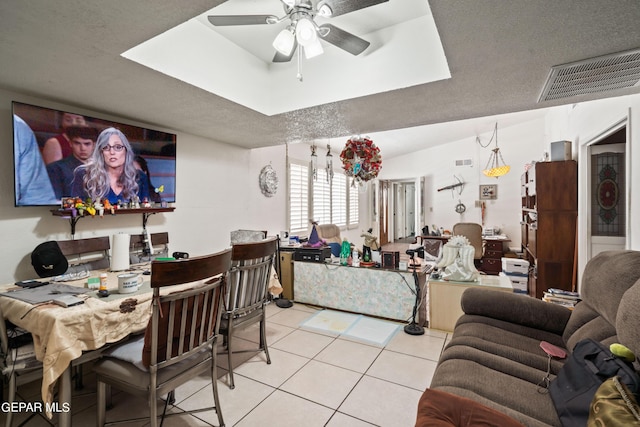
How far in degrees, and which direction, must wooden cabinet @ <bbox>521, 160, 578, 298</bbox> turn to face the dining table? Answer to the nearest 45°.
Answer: approximately 45° to its left

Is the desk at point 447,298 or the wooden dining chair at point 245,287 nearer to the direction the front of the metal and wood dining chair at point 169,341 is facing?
the wooden dining chair

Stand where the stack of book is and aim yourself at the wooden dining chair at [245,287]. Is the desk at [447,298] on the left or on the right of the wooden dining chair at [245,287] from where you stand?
right

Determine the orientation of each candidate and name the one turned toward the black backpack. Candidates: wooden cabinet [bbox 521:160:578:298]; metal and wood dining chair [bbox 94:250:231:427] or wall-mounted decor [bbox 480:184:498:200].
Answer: the wall-mounted decor

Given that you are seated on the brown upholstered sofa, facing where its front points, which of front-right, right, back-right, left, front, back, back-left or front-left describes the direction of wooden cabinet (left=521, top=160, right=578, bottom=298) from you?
right

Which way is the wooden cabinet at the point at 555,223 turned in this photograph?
to the viewer's left

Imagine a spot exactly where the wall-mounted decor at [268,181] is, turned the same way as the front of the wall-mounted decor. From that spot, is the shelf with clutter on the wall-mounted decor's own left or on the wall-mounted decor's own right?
on the wall-mounted decor's own right

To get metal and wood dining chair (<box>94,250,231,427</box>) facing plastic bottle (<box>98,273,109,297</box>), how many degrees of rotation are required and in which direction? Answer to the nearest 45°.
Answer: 0° — it already faces it

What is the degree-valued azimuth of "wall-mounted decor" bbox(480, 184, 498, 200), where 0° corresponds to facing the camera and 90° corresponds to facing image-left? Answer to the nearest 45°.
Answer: approximately 0°

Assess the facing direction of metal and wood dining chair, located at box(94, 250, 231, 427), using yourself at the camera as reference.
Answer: facing away from the viewer and to the left of the viewer

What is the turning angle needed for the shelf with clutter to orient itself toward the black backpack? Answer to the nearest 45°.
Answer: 0° — it already faces it

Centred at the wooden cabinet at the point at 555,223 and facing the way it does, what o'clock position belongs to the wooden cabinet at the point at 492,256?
the wooden cabinet at the point at 492,256 is roughly at 2 o'clock from the wooden cabinet at the point at 555,223.

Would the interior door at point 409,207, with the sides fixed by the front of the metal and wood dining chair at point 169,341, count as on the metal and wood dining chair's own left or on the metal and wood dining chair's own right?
on the metal and wood dining chair's own right

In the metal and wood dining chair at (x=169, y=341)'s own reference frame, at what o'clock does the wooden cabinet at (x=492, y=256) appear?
The wooden cabinet is roughly at 4 o'clock from the metal and wood dining chair.
